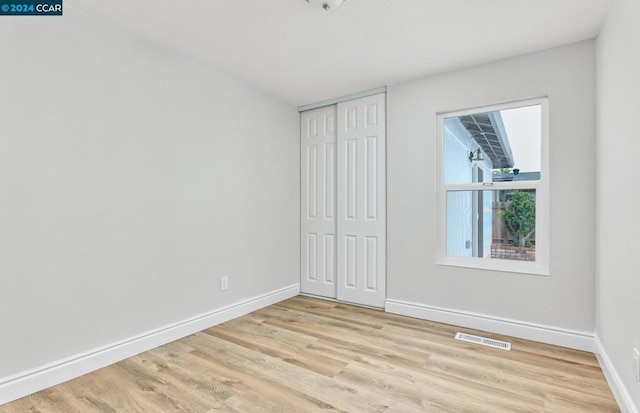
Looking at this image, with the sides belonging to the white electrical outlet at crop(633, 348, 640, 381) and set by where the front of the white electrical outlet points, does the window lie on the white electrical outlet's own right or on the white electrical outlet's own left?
on the white electrical outlet's own right

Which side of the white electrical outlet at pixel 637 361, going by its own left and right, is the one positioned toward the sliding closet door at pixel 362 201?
front

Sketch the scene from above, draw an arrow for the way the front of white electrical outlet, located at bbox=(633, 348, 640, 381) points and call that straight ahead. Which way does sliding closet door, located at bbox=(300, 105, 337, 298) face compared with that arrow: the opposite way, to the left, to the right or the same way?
to the left

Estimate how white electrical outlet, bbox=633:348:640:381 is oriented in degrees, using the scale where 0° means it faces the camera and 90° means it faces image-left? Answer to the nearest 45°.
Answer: approximately 90°

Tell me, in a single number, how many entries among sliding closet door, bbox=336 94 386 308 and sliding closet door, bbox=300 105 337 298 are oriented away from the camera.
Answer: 0

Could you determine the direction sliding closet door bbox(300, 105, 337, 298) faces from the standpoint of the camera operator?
facing the viewer and to the left of the viewer

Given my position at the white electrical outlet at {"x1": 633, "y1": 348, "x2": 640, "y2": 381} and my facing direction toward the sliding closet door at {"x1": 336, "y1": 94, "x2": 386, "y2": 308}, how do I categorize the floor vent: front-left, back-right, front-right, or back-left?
front-right

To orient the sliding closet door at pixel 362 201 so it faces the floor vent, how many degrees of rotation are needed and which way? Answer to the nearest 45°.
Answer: approximately 90° to its left

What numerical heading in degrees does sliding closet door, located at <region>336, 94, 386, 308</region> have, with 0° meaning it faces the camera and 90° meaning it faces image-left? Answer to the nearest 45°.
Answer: approximately 45°

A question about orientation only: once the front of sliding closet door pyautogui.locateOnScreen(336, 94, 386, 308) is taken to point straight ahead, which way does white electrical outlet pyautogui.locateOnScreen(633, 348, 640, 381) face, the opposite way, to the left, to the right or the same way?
to the right

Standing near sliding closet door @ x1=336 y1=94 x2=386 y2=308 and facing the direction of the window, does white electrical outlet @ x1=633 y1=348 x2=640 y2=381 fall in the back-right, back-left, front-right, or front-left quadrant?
front-right

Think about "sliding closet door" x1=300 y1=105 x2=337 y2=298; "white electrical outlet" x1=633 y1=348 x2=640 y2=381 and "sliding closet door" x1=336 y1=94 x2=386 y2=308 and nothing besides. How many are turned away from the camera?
0

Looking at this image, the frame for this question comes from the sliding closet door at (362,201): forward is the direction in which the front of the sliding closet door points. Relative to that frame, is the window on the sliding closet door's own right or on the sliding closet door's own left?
on the sliding closet door's own left

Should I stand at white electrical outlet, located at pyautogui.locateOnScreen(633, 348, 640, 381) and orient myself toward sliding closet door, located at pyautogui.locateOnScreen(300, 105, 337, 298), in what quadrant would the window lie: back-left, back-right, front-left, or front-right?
front-right
